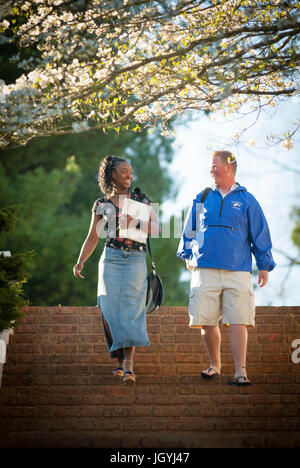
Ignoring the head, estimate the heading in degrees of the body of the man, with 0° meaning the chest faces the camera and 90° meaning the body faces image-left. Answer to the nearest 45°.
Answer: approximately 0°

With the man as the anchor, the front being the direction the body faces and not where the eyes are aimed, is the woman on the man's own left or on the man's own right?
on the man's own right
